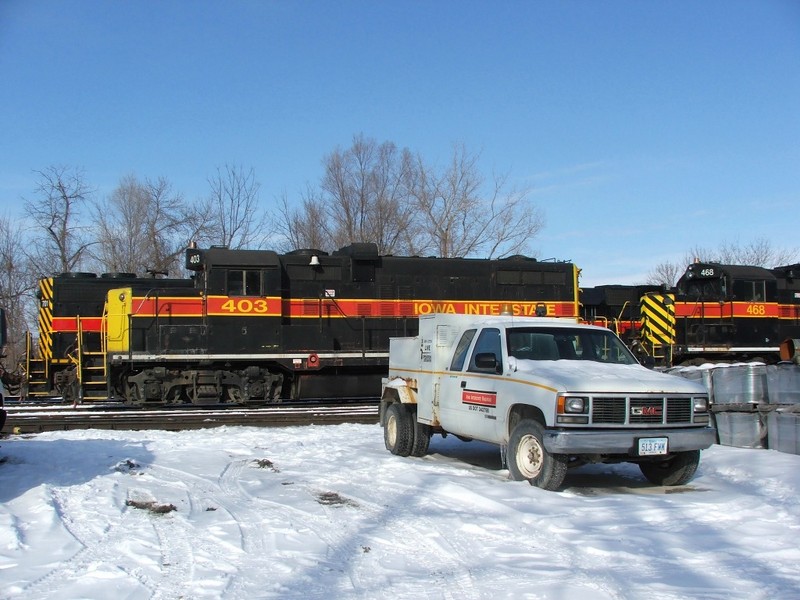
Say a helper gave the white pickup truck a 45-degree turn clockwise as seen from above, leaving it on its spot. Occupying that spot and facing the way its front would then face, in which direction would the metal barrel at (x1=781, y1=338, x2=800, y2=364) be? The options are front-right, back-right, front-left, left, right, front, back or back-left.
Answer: back-left

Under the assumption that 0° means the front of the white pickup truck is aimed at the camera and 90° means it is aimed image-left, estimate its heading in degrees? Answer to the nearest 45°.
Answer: approximately 315°

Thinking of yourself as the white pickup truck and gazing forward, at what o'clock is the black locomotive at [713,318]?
The black locomotive is roughly at 8 o'clock from the white pickup truck.

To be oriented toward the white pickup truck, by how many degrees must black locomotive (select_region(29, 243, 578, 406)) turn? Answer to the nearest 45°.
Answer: approximately 90° to its left

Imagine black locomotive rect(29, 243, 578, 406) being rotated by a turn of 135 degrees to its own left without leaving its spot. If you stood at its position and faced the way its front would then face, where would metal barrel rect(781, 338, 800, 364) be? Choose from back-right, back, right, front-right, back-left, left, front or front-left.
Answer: front

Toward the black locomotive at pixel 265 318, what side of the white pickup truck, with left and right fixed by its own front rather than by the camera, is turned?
back

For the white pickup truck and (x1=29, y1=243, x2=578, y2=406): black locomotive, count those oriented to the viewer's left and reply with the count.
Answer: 1

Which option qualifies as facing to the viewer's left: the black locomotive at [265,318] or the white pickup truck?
the black locomotive

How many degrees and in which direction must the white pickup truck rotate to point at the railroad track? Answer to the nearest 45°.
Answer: approximately 180°

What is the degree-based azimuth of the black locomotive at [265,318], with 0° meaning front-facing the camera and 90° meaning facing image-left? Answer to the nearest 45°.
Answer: approximately 90°
